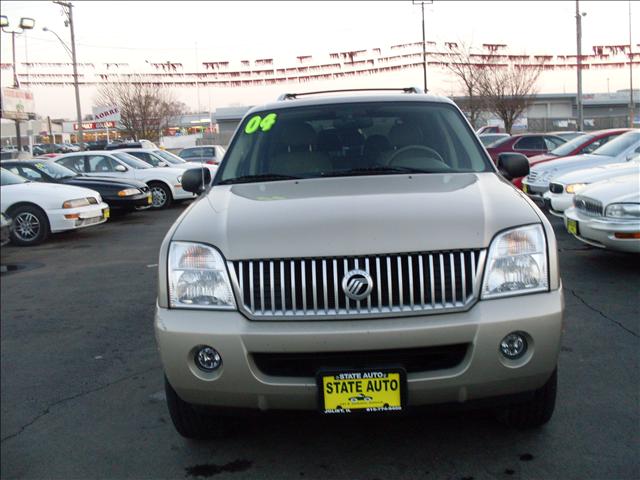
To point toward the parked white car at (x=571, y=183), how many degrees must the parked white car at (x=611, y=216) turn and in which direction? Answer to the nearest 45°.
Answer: approximately 135° to its right

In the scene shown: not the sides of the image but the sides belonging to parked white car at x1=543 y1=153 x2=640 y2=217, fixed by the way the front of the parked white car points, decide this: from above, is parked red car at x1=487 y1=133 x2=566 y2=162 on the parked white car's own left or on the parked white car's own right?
on the parked white car's own right

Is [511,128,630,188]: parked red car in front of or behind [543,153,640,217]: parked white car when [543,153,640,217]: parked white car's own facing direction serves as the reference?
behind

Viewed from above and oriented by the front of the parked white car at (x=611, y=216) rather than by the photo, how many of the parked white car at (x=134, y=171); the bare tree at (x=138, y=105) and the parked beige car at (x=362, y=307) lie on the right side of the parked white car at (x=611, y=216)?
2

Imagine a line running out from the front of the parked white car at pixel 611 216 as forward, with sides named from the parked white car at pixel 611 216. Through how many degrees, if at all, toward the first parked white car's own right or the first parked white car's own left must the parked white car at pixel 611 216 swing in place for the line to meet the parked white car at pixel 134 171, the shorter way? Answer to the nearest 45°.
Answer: approximately 90° to the first parked white car's own right

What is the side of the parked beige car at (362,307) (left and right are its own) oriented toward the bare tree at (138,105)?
back

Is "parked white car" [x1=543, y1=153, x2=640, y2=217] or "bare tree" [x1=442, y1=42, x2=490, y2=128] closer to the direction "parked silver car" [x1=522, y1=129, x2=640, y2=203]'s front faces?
the parked white car

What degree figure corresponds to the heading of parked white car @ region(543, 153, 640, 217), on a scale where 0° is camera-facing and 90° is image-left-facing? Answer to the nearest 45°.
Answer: approximately 45°

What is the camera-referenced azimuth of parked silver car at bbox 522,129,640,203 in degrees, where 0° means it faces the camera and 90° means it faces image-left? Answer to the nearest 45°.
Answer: approximately 45°

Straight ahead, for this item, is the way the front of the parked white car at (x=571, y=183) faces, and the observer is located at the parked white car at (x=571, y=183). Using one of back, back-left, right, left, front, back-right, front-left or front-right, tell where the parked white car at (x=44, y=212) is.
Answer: front-right

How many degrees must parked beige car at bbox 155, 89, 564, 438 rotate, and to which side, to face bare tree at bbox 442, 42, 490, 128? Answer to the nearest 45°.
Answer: approximately 180°

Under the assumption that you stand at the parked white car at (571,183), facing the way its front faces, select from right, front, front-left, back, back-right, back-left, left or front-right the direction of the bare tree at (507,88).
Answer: back-right

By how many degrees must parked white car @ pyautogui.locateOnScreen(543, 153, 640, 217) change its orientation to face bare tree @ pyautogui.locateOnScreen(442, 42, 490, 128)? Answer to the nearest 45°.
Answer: approximately 135° to its right

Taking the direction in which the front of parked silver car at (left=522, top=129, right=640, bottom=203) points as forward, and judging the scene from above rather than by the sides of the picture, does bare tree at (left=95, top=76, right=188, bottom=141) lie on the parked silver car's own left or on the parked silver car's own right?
on the parked silver car's own right
